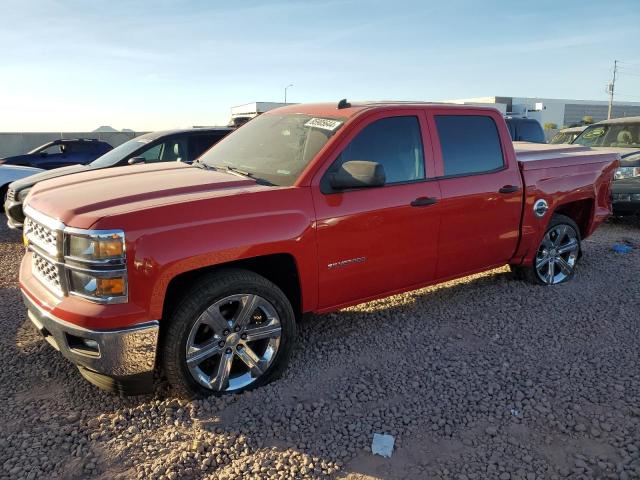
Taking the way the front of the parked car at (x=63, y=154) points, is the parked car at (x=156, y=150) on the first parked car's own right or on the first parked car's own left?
on the first parked car's own left

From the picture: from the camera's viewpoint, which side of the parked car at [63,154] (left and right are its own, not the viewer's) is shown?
left

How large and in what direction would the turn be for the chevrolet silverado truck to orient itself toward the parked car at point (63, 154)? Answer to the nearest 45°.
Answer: approximately 90° to its right

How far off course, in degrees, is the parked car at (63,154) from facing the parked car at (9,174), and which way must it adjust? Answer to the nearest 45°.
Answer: approximately 90° to its left

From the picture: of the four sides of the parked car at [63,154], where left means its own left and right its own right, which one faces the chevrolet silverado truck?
left

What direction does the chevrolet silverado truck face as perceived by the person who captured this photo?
facing the viewer and to the left of the viewer

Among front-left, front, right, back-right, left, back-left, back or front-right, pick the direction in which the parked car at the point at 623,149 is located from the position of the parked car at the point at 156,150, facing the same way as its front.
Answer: back-left

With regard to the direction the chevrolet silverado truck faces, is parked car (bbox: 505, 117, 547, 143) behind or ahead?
behind

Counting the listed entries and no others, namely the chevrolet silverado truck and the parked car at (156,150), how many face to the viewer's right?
0
